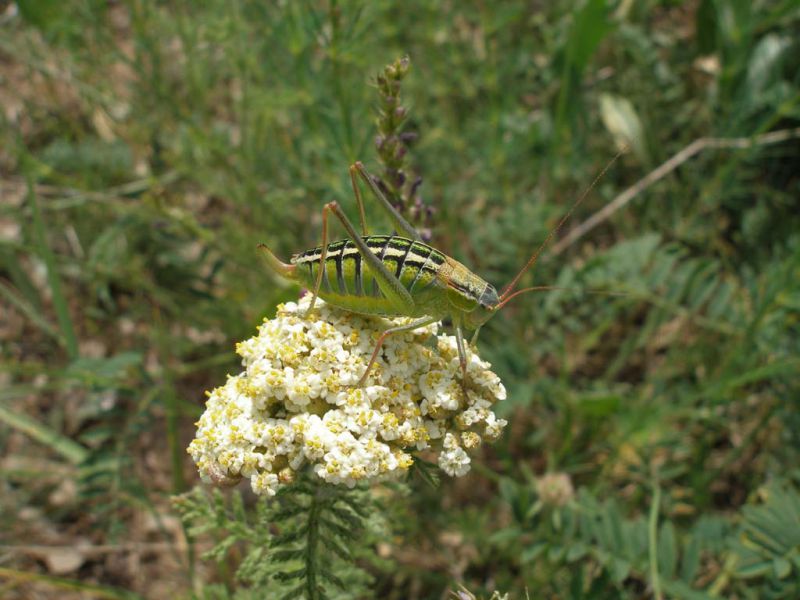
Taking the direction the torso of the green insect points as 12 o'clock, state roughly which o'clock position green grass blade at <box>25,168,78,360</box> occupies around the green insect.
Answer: The green grass blade is roughly at 7 o'clock from the green insect.

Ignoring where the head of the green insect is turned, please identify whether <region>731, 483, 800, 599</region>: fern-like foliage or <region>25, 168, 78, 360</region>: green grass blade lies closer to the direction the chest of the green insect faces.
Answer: the fern-like foliage

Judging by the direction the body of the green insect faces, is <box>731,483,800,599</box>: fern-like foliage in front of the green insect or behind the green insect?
in front

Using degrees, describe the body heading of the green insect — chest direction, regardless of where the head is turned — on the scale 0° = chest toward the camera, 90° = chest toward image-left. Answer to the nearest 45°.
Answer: approximately 270°
